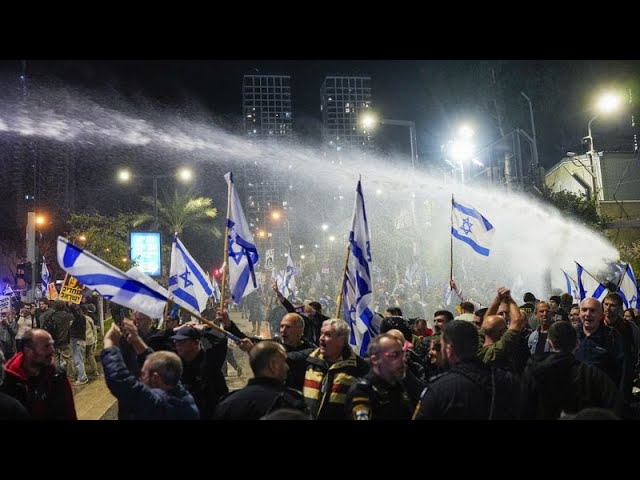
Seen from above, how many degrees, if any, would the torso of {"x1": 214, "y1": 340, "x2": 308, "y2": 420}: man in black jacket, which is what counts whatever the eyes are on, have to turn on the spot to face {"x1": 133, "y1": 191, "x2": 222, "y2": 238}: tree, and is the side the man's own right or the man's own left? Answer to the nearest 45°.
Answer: approximately 45° to the man's own left

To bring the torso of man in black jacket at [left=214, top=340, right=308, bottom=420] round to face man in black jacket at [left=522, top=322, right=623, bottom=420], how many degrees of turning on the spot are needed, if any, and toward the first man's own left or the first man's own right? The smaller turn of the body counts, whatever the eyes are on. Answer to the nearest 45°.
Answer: approximately 45° to the first man's own right

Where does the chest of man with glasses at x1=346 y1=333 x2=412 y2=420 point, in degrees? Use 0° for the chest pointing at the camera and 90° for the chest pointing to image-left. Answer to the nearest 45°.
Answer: approximately 315°

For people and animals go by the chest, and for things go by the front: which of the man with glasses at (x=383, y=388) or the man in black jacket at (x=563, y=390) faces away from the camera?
the man in black jacket

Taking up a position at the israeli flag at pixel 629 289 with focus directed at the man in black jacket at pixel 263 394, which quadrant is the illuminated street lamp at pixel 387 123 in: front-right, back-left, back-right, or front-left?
back-right

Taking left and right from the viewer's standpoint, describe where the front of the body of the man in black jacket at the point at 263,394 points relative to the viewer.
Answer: facing away from the viewer and to the right of the viewer

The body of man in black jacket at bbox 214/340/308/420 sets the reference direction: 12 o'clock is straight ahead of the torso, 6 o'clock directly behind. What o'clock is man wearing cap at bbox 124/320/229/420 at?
The man wearing cap is roughly at 10 o'clock from the man in black jacket.

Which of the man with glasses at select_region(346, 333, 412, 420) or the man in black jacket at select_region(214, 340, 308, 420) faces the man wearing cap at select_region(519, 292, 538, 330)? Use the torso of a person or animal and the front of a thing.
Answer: the man in black jacket

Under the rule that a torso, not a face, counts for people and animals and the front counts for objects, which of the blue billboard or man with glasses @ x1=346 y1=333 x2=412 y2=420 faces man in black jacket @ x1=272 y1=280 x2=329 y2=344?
the blue billboard

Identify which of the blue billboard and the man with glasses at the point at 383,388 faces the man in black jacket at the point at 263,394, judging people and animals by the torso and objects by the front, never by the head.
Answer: the blue billboard

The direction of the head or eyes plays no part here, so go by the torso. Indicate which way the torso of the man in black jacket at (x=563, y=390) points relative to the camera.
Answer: away from the camera
